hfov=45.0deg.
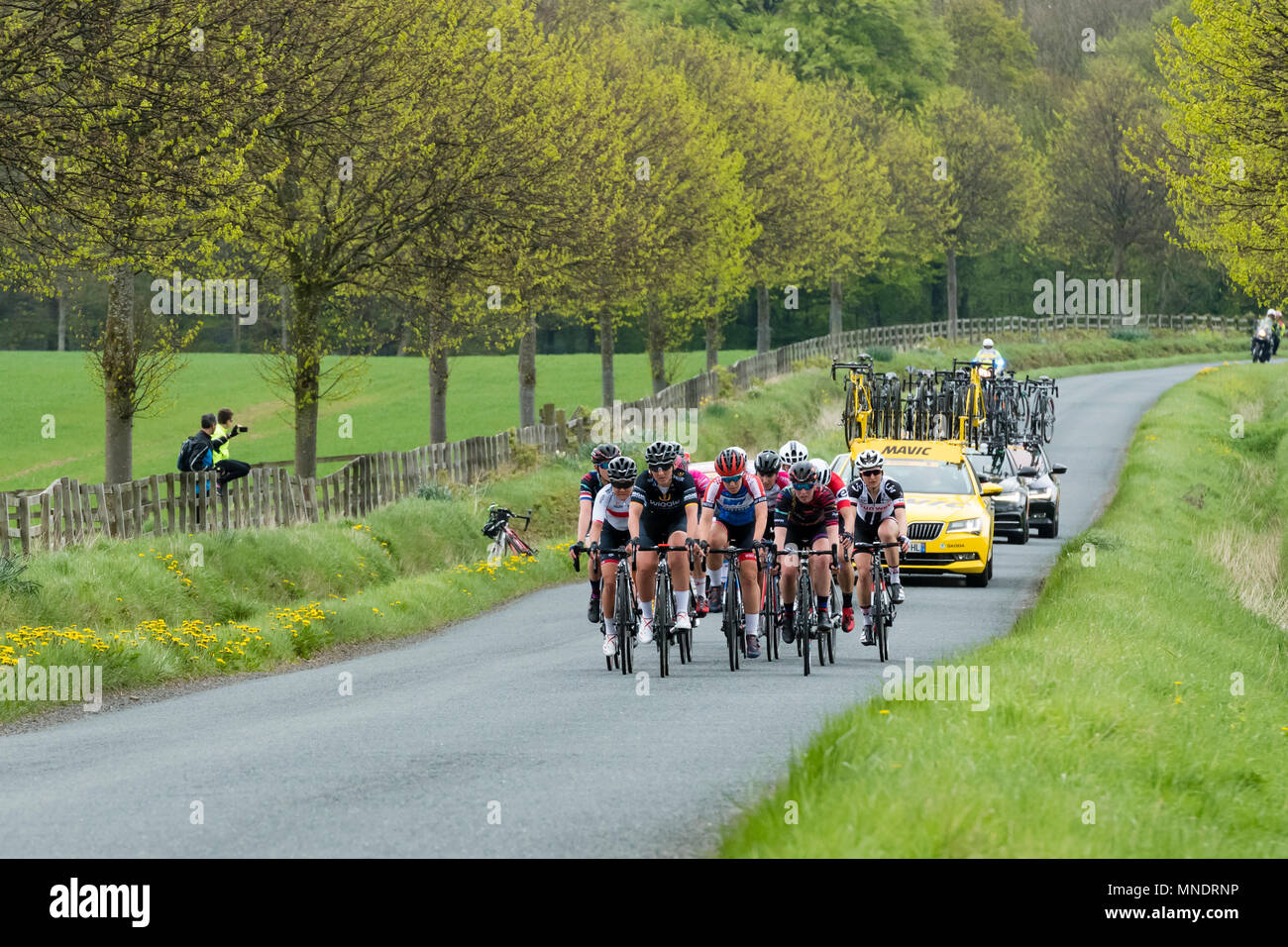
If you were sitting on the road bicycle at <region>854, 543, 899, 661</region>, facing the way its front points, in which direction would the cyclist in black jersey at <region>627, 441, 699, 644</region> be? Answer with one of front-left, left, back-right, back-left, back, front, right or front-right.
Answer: front-right

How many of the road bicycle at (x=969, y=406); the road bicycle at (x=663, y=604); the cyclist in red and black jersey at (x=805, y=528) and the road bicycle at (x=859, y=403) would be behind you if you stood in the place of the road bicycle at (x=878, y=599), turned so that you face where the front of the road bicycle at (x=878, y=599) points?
2

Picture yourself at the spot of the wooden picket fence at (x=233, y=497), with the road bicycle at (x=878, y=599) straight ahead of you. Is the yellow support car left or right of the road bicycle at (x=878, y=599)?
left

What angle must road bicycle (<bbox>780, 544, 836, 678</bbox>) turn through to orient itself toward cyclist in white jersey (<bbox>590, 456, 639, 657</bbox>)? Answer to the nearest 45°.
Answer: approximately 90° to its right

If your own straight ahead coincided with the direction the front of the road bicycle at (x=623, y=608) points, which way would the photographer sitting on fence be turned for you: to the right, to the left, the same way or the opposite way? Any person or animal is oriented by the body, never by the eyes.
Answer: to the left

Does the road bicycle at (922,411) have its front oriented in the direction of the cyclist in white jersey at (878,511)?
yes

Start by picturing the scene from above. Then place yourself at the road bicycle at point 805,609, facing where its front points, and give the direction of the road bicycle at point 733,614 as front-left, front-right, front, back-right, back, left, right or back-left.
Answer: right
